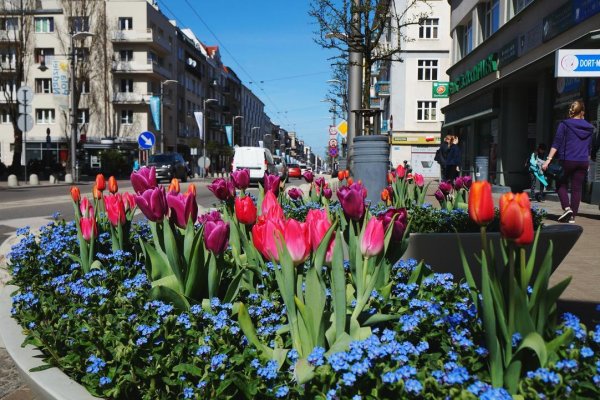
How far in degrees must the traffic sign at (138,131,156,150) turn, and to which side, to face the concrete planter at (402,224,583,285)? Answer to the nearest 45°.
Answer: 0° — it already faces it

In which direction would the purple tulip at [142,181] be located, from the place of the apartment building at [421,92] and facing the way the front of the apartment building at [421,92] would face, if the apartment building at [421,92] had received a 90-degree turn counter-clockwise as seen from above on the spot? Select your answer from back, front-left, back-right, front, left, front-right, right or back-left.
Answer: right

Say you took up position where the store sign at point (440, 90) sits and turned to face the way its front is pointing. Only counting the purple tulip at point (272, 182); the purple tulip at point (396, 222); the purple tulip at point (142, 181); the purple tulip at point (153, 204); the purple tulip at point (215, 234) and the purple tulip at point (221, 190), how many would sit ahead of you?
6

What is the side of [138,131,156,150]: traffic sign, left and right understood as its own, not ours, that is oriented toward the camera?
front

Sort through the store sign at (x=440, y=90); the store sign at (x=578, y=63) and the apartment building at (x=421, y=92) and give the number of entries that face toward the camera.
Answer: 3

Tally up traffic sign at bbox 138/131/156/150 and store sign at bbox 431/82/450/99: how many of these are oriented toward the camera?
2

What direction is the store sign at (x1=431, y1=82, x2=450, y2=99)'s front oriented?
toward the camera

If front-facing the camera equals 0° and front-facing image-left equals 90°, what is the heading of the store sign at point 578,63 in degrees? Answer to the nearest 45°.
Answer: approximately 0°

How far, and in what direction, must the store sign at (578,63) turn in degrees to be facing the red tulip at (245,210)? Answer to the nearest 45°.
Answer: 0° — it already faces it

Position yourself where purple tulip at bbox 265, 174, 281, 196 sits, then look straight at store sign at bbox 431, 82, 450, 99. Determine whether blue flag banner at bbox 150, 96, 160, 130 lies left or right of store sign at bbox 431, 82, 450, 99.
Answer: left

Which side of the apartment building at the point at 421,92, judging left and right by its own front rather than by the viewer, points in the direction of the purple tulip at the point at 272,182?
front

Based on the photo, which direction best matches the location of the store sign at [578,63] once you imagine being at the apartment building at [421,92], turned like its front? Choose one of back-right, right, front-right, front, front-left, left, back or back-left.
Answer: front

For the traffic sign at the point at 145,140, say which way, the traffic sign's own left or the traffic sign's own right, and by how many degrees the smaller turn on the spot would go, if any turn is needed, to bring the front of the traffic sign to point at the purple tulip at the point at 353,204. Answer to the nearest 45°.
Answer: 0° — it already faces it

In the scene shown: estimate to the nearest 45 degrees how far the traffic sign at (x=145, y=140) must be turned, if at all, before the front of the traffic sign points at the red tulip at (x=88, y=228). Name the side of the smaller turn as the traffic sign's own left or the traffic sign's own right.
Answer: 0° — it already faces it

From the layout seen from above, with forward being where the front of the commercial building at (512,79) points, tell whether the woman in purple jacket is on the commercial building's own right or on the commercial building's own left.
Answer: on the commercial building's own left

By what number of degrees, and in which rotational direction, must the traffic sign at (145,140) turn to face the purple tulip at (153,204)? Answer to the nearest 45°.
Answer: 0° — it already faces it

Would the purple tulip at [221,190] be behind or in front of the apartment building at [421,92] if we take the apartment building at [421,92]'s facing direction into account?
in front

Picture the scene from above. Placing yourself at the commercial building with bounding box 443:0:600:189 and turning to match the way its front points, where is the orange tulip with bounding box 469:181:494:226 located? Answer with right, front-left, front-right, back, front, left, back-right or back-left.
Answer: front-left

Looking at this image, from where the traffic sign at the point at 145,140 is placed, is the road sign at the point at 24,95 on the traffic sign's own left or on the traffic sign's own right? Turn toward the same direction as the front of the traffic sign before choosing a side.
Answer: on the traffic sign's own right
